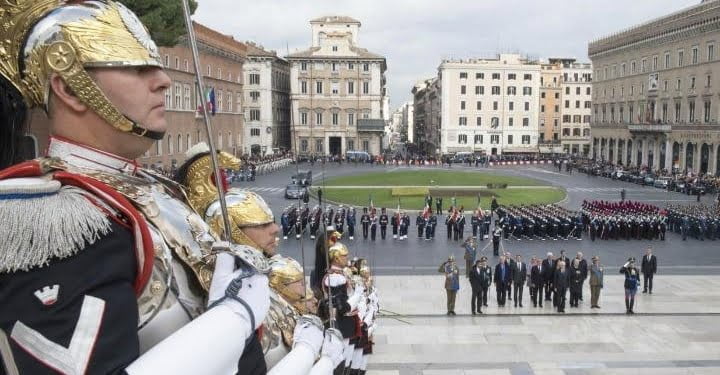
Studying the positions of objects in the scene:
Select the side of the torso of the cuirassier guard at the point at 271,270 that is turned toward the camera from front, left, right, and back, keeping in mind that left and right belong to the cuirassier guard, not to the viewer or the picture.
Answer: right

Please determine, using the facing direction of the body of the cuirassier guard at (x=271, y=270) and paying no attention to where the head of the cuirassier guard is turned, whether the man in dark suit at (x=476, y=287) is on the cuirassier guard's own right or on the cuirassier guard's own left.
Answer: on the cuirassier guard's own left

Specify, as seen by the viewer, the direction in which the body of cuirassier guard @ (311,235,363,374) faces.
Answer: to the viewer's right

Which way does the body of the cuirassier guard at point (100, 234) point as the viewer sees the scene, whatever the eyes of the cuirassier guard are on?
to the viewer's right

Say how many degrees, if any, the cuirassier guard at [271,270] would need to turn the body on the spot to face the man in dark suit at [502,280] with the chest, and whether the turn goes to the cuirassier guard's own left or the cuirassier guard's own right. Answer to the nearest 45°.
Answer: approximately 45° to the cuirassier guard's own left

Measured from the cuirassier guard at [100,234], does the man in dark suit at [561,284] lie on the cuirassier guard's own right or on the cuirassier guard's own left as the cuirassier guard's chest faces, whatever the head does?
on the cuirassier guard's own left

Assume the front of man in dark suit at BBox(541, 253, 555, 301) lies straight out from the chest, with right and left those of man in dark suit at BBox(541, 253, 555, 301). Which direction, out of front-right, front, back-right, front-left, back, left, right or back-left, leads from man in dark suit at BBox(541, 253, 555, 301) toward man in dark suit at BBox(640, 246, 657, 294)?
back-left

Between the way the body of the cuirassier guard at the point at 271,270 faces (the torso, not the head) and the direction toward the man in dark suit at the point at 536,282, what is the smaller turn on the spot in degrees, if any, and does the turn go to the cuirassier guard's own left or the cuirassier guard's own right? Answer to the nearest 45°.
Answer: approximately 45° to the cuirassier guard's own left

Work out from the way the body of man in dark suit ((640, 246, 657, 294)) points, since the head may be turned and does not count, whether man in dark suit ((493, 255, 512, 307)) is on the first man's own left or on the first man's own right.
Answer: on the first man's own right

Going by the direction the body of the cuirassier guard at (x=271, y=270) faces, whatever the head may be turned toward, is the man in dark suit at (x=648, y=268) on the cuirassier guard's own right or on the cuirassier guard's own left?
on the cuirassier guard's own left
